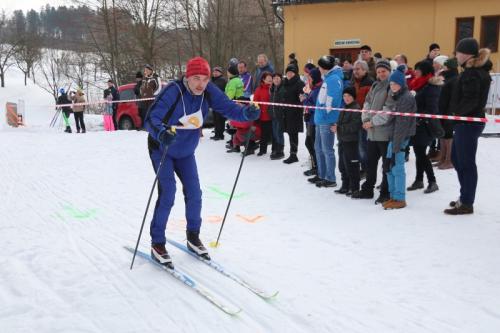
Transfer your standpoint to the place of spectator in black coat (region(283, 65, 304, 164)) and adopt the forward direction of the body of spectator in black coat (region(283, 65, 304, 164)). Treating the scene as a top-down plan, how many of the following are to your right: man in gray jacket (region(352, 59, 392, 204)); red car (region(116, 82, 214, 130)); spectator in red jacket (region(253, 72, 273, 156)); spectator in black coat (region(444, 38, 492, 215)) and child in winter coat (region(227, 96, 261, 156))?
3

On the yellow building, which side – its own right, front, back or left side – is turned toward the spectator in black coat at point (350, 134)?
front

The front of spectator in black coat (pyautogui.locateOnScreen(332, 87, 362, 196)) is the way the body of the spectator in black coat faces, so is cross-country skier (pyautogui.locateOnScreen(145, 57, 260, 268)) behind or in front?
in front

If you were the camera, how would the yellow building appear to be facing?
facing the viewer

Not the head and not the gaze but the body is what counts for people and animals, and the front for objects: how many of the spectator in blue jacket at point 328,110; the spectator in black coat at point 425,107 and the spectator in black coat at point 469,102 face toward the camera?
0

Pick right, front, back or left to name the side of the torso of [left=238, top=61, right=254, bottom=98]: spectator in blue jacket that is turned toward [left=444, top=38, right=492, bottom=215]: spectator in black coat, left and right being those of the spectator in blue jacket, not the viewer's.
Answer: left

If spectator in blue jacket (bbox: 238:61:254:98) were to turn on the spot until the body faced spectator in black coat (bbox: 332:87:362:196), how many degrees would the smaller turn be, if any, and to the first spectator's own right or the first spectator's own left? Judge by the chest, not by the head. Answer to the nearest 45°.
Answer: approximately 45° to the first spectator's own left

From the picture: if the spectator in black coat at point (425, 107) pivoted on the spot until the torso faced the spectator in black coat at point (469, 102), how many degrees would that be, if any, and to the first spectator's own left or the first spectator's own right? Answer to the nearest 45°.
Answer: approximately 90° to the first spectator's own left

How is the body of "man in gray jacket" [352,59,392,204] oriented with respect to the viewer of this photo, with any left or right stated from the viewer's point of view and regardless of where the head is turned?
facing the viewer and to the left of the viewer

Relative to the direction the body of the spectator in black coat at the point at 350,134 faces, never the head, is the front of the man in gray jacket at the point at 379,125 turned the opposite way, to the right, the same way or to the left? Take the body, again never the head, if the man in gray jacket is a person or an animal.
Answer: the same way

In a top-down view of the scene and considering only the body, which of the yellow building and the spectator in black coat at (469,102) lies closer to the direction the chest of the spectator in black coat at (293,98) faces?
the spectator in black coat

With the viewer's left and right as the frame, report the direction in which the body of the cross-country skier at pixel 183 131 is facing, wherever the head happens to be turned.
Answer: facing the viewer and to the right of the viewer

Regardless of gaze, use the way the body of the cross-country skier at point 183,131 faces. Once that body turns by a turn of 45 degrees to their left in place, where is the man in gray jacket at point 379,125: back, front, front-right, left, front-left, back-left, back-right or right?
front-left
